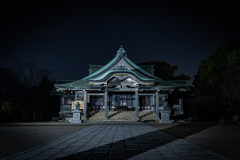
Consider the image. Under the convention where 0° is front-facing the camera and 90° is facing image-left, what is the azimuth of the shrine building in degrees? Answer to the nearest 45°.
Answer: approximately 0°

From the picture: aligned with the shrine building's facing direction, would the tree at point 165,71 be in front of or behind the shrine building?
behind

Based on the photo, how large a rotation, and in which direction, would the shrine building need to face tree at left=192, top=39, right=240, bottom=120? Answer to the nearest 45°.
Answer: approximately 45° to its left
